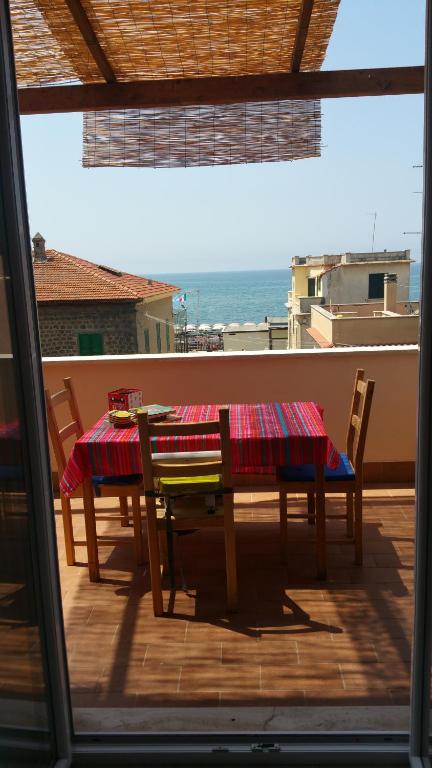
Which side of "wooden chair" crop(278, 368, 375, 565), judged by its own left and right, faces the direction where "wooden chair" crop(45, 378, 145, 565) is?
front

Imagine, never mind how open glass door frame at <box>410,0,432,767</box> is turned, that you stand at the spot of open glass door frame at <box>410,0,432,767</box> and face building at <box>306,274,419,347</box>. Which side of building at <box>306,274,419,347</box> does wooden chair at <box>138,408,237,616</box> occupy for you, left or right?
left

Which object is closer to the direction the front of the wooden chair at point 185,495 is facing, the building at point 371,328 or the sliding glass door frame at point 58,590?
the building

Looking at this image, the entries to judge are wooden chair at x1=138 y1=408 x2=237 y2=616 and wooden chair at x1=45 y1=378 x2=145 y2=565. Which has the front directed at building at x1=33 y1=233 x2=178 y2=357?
wooden chair at x1=138 y1=408 x2=237 y2=616

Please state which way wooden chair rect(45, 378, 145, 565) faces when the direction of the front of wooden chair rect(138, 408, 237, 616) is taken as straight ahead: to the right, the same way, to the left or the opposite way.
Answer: to the right

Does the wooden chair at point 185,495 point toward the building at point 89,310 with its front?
yes

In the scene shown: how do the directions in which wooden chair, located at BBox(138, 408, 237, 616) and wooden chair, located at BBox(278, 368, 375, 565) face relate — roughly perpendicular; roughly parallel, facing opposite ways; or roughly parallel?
roughly perpendicular

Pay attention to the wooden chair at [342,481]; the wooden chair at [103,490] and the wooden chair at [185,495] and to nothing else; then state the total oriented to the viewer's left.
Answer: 1

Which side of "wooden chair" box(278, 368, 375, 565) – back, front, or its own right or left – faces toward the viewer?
left

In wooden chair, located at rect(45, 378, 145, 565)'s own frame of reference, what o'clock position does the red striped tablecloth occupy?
The red striped tablecloth is roughly at 1 o'clock from the wooden chair.

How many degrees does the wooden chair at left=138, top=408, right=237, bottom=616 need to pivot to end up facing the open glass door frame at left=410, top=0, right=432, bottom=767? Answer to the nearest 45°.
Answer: approximately 135° to its right

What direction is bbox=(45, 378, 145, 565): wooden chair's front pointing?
to the viewer's right

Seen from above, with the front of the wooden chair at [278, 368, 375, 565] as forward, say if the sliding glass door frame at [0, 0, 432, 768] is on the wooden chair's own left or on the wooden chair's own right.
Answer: on the wooden chair's own left

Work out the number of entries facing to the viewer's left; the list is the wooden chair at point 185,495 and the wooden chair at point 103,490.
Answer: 0

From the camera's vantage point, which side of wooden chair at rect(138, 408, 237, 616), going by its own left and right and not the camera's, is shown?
back

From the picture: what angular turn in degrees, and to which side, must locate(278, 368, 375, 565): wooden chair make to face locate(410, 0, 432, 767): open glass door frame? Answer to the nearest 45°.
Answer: approximately 90° to its left
